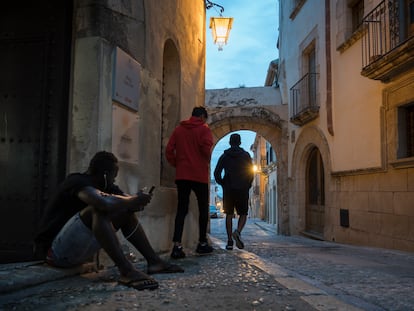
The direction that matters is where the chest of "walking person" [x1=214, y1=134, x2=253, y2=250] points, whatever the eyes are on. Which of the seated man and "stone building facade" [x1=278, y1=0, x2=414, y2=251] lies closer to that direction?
the stone building facade

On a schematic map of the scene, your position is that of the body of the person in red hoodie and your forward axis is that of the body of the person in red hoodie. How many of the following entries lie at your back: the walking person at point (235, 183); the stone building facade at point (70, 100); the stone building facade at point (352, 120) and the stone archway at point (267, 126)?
1

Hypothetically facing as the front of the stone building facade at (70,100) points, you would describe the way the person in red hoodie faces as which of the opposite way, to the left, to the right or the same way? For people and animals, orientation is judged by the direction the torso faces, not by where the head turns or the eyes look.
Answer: to the left

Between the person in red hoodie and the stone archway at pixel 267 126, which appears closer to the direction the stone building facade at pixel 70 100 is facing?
the person in red hoodie

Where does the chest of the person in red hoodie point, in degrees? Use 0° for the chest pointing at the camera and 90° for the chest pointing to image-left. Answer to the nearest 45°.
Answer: approximately 225°

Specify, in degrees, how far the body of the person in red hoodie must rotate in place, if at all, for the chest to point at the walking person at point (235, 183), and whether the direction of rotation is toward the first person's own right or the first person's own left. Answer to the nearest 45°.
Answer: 0° — they already face them

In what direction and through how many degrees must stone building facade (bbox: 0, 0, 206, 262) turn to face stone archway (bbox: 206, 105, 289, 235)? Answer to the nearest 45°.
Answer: approximately 90° to its left

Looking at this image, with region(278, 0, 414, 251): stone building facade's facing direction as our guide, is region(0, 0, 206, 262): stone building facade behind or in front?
in front

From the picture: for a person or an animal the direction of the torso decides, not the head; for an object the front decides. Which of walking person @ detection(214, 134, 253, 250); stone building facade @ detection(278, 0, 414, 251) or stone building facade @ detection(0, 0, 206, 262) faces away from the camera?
the walking person

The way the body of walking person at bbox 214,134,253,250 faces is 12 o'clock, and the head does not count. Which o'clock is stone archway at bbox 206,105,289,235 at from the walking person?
The stone archway is roughly at 12 o'clock from the walking person.

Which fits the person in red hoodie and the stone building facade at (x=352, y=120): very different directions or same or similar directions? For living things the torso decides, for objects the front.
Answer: very different directions

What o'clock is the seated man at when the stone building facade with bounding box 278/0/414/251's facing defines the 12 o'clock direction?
The seated man is roughly at 11 o'clock from the stone building facade.

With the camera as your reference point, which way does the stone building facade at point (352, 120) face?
facing the viewer and to the left of the viewer

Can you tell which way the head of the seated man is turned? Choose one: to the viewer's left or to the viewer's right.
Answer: to the viewer's right

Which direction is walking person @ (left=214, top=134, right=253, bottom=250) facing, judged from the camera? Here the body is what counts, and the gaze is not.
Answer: away from the camera
